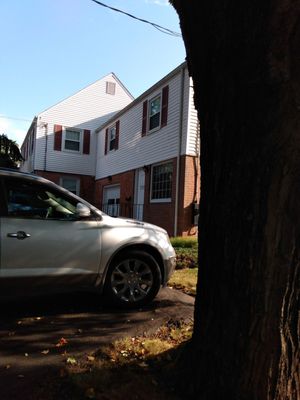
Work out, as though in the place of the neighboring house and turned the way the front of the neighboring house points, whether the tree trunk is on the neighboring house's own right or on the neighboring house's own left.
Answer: on the neighboring house's own left

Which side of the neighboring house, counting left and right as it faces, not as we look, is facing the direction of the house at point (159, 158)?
left

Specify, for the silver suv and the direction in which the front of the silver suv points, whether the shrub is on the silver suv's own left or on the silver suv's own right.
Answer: on the silver suv's own left

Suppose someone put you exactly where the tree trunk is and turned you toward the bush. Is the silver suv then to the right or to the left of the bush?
left

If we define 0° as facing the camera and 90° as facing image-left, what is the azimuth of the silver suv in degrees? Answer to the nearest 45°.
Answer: approximately 270°

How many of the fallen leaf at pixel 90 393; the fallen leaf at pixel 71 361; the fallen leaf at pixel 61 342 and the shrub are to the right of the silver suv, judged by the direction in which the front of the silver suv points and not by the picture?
3

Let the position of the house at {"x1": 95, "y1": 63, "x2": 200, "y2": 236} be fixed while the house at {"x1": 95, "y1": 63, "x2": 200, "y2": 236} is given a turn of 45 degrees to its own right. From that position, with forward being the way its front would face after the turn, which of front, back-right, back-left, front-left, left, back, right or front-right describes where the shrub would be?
left

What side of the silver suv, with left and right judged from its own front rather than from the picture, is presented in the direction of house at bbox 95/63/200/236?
left

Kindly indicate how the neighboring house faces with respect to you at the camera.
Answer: facing to the left of the viewer
